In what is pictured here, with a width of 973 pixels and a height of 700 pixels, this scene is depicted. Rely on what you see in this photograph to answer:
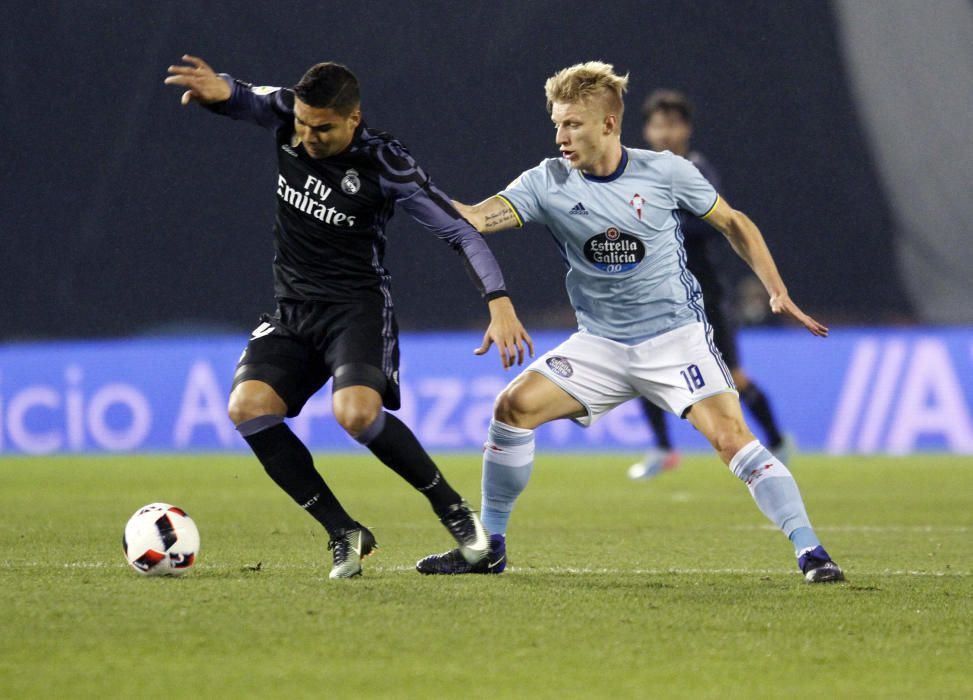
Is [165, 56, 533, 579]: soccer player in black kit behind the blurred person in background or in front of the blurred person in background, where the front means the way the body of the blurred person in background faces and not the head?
in front

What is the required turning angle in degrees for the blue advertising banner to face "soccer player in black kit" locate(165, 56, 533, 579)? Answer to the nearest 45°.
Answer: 0° — it already faces them

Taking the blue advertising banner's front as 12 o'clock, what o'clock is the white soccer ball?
The white soccer ball is roughly at 12 o'clock from the blue advertising banner.

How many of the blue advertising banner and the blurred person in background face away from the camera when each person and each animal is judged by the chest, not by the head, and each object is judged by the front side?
0

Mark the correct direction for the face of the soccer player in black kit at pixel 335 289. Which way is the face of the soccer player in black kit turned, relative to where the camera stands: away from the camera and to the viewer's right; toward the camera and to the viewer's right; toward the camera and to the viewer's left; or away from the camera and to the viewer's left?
toward the camera and to the viewer's left

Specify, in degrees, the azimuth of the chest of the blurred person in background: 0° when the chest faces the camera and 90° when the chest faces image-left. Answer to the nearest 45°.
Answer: approximately 45°

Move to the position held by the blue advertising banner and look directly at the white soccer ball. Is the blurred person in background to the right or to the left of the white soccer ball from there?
left

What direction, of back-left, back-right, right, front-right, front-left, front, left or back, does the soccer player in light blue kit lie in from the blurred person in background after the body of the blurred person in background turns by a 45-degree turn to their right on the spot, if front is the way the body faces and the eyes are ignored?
left

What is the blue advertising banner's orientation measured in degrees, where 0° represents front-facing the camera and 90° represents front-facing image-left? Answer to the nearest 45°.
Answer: approximately 0°
